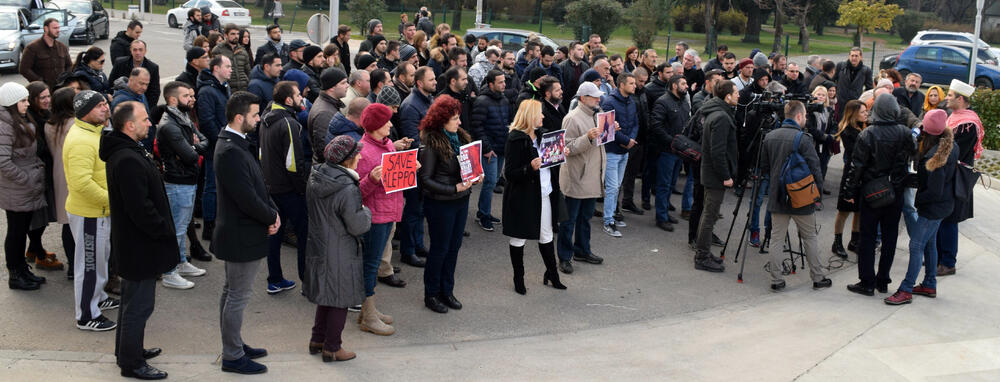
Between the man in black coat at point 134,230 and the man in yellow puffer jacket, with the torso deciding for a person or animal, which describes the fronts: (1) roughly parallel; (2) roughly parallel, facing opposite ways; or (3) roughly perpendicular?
roughly parallel

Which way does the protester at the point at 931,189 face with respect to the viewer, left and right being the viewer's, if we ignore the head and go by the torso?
facing to the left of the viewer

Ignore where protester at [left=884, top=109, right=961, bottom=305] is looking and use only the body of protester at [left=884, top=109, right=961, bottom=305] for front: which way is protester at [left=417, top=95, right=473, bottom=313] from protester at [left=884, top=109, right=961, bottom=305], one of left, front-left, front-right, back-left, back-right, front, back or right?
front-left

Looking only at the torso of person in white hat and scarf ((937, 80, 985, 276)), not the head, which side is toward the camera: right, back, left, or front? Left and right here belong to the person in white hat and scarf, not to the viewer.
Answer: left

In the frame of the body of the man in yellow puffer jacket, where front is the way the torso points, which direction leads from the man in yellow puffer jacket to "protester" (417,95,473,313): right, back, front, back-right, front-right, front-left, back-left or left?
front

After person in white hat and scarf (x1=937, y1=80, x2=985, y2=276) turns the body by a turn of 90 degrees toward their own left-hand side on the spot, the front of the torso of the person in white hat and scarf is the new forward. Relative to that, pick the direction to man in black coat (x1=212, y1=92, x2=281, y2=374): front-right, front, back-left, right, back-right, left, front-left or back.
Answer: front-right

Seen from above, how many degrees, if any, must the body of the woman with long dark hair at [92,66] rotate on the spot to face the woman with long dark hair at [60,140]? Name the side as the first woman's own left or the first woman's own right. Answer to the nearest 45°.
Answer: approximately 90° to the first woman's own right

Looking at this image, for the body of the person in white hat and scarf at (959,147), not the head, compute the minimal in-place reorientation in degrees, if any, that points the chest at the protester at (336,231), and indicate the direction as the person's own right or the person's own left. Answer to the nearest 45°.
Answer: approximately 45° to the person's own left
